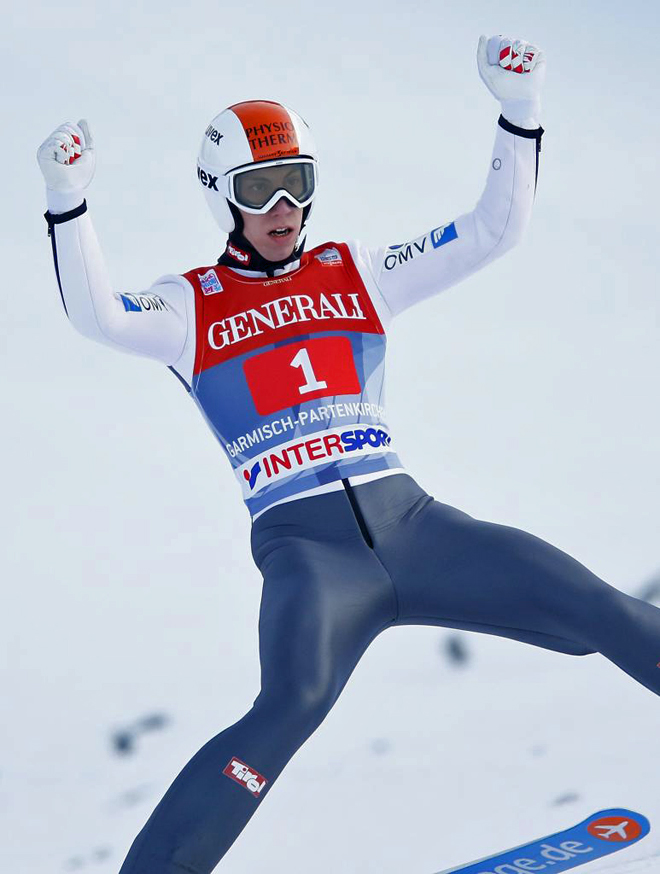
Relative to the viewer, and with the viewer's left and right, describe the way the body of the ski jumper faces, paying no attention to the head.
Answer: facing the viewer
